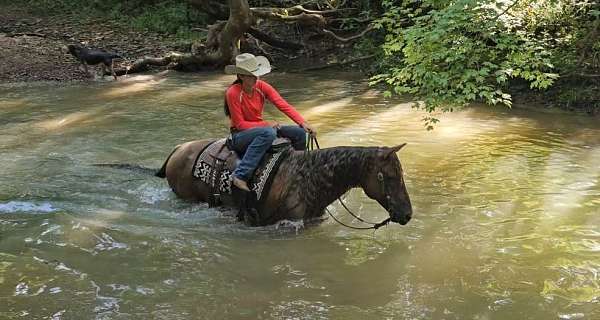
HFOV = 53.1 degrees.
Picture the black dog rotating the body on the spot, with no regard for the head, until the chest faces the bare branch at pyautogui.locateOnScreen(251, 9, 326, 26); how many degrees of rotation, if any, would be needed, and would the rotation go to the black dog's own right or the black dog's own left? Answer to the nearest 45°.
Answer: approximately 180°

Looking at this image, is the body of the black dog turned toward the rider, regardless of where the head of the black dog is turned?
no

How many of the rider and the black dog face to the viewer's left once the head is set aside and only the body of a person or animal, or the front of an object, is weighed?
1

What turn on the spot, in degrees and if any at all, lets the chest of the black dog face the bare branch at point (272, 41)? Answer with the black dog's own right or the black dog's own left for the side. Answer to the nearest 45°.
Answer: approximately 180°

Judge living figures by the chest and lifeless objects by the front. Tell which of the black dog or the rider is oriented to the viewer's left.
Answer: the black dog

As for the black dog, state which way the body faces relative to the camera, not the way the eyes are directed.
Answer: to the viewer's left

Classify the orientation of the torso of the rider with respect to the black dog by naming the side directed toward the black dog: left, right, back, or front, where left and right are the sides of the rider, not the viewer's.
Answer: back

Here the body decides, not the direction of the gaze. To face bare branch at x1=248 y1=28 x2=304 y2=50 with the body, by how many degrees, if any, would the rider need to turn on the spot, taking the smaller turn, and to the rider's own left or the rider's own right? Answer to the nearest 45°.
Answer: approximately 135° to the rider's own left

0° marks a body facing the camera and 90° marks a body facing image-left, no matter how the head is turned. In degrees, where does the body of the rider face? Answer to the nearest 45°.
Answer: approximately 315°

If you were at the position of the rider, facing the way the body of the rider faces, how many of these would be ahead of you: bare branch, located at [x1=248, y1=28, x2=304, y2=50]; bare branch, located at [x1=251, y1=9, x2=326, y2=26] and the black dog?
0
